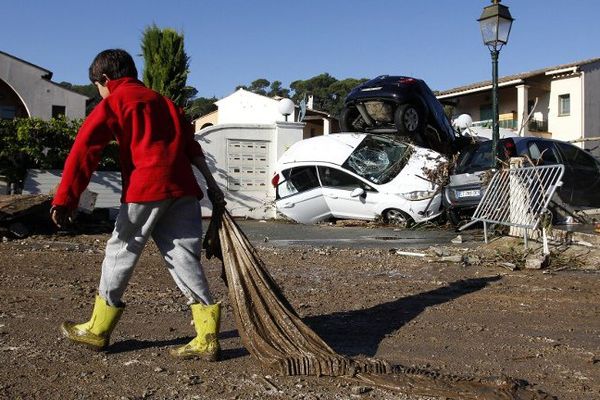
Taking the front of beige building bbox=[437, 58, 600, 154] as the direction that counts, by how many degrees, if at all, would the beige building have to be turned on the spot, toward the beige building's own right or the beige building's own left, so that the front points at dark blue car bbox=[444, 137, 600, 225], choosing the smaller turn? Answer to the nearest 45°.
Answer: approximately 45° to the beige building's own left

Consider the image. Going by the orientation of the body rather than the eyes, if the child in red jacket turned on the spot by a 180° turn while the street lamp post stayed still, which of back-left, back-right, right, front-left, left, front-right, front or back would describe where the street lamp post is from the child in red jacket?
left

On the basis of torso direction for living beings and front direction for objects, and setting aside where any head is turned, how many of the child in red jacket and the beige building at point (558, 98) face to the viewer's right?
0

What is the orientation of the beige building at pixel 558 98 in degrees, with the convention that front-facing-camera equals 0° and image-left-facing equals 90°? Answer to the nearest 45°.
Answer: approximately 45°

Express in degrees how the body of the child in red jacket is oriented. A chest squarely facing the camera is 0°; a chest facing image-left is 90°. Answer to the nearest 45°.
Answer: approximately 135°

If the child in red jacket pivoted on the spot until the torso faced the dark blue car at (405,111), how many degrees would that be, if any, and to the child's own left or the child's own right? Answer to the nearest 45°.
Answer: approximately 90° to the child's own right

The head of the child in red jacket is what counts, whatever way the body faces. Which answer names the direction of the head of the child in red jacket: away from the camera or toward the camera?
away from the camera

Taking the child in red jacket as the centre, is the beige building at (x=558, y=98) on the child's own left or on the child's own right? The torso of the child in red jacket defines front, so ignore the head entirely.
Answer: on the child's own right

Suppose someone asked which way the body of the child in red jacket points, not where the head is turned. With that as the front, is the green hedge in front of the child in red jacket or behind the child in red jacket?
in front

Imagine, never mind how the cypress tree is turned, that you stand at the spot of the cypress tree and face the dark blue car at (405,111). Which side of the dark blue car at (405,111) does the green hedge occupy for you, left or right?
right

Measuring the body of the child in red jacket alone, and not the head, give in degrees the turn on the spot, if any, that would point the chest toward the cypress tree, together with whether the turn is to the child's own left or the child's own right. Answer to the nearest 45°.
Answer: approximately 45° to the child's own right
